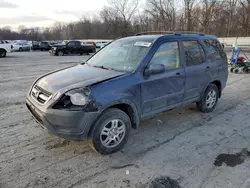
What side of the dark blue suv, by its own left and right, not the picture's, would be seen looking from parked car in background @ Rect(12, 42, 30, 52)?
right

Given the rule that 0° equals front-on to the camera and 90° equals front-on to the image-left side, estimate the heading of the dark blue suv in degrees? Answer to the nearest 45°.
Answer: approximately 45°
